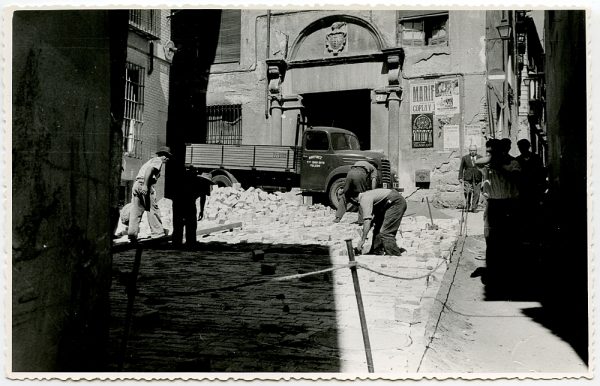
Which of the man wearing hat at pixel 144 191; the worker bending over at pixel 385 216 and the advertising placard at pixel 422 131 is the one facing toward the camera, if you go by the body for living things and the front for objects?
the advertising placard

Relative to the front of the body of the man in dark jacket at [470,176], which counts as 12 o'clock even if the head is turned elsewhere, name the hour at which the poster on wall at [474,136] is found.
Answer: The poster on wall is roughly at 6 o'clock from the man in dark jacket.

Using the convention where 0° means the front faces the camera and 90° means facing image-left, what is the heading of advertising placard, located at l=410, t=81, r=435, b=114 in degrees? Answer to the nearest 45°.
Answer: approximately 0°

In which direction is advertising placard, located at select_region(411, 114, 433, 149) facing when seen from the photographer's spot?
facing the viewer

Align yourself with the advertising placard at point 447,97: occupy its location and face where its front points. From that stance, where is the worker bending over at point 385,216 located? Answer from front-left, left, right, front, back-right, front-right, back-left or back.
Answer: front

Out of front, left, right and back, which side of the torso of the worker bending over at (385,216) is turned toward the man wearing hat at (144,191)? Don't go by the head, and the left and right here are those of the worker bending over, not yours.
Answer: front

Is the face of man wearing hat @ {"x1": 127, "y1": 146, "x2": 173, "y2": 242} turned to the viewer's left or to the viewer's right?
to the viewer's right

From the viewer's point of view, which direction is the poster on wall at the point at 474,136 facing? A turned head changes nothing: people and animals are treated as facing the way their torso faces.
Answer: toward the camera

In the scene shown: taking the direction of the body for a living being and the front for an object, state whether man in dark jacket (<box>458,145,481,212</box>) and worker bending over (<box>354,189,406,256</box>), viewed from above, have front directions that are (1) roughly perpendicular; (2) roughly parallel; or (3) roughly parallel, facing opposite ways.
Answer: roughly perpendicular

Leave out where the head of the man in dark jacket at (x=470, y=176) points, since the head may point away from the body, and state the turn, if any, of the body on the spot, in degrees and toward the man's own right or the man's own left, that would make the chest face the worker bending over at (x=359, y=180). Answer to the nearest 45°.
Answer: approximately 45° to the man's own right

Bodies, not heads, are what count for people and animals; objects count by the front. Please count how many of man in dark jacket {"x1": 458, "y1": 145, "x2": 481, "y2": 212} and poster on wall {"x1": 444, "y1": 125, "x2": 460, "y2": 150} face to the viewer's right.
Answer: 0

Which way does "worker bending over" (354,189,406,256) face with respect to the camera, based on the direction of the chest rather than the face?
to the viewer's left
